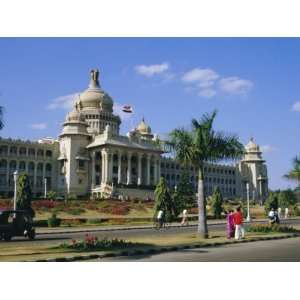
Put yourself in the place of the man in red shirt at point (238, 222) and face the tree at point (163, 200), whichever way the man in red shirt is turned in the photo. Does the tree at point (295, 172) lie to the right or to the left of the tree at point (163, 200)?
right

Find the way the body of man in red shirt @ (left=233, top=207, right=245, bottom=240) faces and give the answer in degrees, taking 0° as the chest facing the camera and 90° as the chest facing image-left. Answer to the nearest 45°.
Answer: approximately 180°

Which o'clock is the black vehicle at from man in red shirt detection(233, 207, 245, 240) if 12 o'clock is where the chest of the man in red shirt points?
The black vehicle is roughly at 9 o'clock from the man in red shirt.

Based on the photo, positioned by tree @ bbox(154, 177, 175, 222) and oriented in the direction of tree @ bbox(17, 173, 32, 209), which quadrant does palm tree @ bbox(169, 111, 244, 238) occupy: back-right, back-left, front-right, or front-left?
back-left

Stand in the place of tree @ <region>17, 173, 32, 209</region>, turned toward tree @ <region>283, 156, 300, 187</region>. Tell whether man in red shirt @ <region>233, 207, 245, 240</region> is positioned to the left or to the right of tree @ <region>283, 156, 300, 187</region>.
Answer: right
